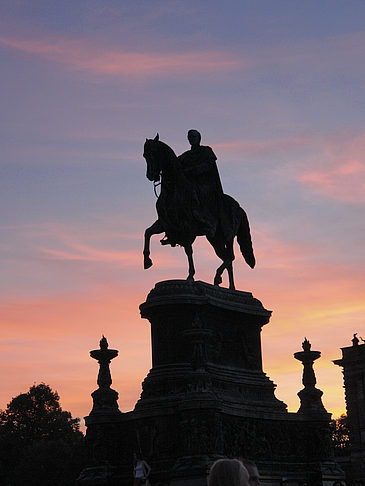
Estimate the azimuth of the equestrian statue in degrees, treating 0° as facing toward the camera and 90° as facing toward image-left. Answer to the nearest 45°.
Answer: approximately 45°
